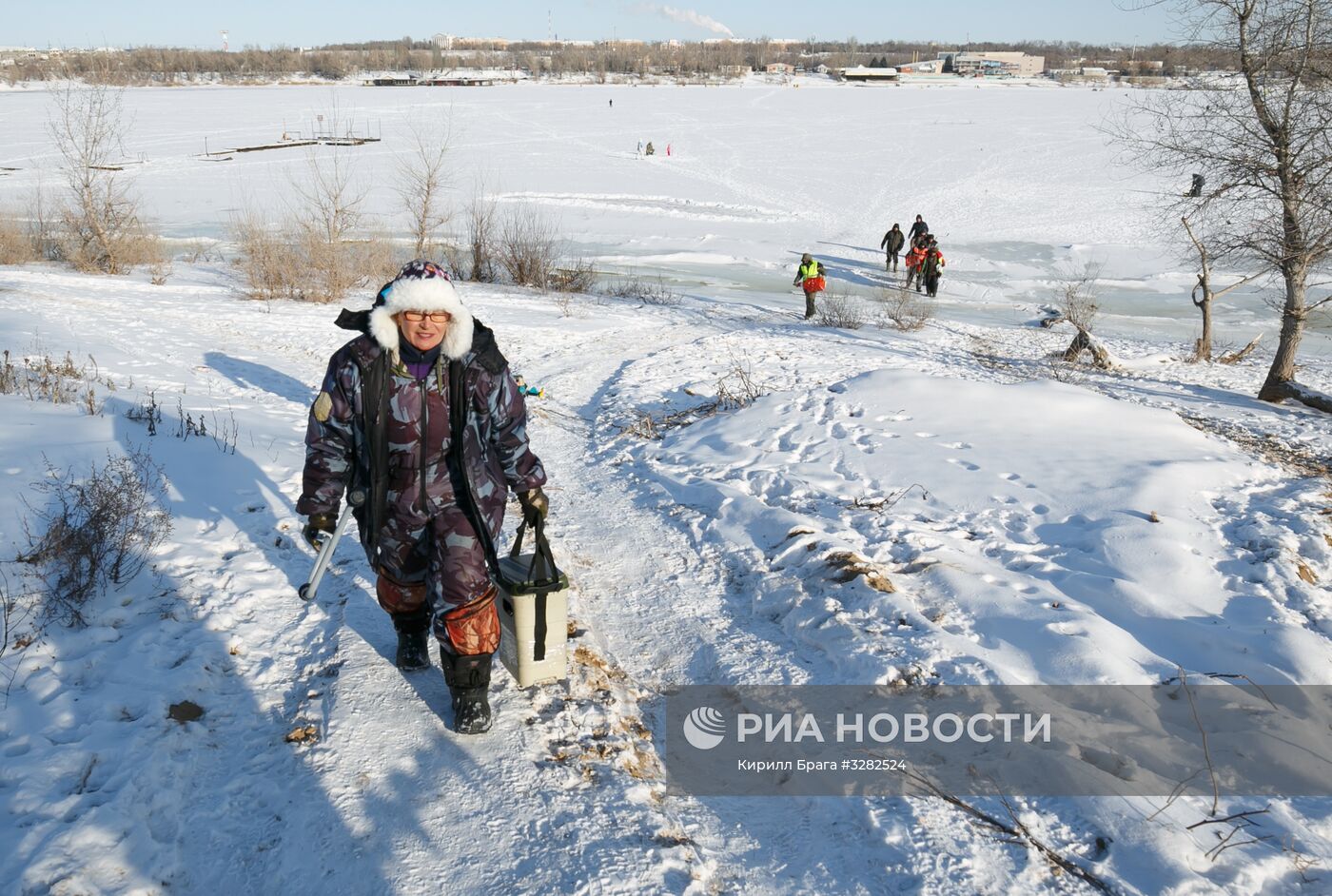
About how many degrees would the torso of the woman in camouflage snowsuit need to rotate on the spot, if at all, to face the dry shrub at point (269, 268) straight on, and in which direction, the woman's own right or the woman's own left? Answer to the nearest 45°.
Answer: approximately 180°

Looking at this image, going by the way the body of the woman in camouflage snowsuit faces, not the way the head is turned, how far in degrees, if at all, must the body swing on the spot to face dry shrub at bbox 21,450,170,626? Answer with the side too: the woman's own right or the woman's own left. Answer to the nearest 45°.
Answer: approximately 135° to the woman's own right

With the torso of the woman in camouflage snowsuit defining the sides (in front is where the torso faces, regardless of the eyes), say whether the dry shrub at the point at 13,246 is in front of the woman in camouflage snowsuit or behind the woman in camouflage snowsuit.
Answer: behind

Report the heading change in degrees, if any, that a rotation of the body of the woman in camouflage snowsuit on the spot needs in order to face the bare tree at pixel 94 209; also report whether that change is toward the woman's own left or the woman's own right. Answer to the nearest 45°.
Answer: approximately 180°

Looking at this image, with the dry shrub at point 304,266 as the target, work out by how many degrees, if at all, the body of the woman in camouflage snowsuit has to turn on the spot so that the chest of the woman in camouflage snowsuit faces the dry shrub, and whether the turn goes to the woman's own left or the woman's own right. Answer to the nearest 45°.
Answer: approximately 180°

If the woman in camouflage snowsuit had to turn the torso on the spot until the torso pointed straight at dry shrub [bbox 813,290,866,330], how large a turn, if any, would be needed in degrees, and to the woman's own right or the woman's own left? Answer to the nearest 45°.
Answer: approximately 135° to the woman's own left

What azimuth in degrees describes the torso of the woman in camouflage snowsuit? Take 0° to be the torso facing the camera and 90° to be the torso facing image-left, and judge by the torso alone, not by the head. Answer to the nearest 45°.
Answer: approximately 0°

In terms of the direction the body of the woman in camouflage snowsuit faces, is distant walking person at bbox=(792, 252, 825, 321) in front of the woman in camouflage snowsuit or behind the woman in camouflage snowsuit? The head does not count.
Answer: behind

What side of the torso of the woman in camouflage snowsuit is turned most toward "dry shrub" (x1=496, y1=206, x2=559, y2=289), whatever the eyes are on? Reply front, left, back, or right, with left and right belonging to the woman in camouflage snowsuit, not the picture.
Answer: back

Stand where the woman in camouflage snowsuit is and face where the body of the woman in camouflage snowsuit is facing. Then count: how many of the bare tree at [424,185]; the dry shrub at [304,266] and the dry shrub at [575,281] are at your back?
3

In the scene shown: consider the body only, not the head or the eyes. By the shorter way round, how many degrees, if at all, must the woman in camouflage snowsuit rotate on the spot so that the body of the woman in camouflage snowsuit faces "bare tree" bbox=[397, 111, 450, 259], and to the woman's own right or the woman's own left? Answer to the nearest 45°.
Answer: approximately 180°

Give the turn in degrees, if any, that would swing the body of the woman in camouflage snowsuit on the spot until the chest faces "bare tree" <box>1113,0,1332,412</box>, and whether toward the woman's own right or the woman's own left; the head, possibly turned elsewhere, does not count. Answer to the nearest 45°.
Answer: approximately 135° to the woman's own left
